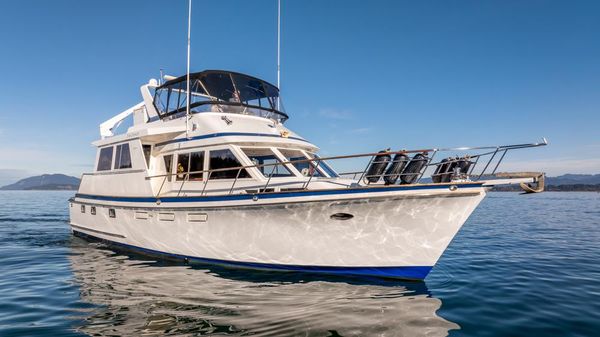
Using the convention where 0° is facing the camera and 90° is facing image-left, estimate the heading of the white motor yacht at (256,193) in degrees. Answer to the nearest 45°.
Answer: approximately 315°
